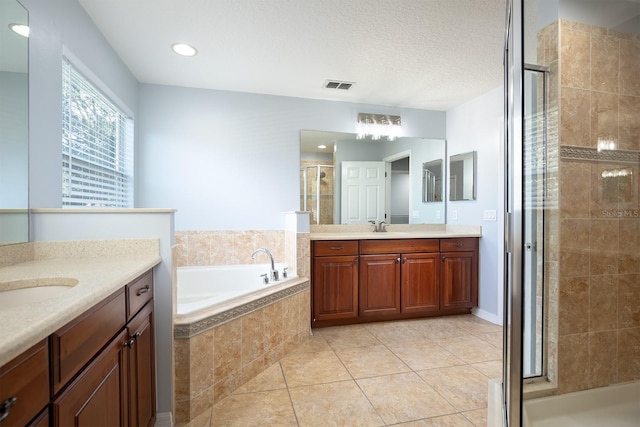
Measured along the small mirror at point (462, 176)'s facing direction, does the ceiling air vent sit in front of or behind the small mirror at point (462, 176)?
in front

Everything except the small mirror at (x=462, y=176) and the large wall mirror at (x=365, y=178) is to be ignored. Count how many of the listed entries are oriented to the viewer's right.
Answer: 0

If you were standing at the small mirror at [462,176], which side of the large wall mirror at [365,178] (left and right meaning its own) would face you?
left

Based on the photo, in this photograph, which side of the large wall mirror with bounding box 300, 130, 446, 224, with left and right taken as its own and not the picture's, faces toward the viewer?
front

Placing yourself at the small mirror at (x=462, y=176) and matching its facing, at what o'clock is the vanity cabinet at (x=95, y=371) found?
The vanity cabinet is roughly at 11 o'clock from the small mirror.

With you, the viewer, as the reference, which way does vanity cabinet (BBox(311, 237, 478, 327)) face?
facing the viewer and to the right of the viewer

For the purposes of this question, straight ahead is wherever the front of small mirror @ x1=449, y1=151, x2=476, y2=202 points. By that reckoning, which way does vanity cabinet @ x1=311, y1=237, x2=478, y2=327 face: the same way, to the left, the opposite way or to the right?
to the left

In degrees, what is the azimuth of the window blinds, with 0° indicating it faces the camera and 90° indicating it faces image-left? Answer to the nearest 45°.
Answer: approximately 315°

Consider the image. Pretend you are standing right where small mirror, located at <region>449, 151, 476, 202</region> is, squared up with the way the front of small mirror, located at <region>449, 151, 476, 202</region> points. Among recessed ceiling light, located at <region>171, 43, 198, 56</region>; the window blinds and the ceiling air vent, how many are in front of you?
3

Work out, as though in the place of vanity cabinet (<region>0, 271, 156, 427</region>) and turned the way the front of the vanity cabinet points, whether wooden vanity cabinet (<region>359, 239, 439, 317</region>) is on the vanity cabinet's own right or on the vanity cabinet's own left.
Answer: on the vanity cabinet's own left

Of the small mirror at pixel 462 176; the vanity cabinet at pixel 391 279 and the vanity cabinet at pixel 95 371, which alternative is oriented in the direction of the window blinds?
the small mirror

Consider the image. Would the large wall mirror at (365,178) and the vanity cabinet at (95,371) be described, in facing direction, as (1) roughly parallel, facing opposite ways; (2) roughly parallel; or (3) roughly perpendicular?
roughly perpendicular
